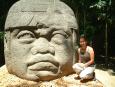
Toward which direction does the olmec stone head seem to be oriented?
toward the camera
